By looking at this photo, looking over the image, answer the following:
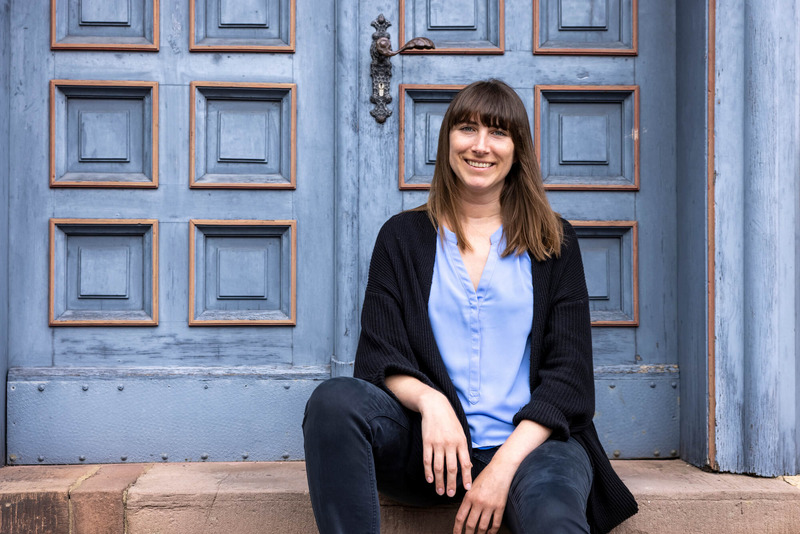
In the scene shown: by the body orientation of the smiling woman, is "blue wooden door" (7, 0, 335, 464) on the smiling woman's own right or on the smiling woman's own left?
on the smiling woman's own right

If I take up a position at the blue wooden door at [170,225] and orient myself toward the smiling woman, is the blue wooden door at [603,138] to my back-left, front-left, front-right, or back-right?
front-left

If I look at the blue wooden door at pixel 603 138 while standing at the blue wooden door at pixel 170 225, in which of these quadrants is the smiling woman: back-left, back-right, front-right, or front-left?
front-right

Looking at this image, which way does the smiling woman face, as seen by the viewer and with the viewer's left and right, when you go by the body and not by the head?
facing the viewer

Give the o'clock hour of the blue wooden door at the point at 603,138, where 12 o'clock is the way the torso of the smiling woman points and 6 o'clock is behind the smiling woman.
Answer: The blue wooden door is roughly at 7 o'clock from the smiling woman.

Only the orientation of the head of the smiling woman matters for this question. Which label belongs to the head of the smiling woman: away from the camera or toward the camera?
toward the camera
